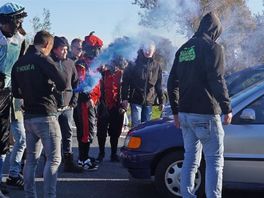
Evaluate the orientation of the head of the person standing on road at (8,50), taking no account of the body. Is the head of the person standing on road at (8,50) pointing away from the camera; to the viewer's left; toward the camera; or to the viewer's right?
to the viewer's right

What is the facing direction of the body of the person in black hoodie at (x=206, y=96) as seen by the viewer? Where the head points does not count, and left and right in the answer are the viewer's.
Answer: facing away from the viewer and to the right of the viewer
